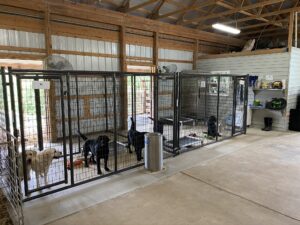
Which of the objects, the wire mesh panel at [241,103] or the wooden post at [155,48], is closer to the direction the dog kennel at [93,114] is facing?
the wire mesh panel

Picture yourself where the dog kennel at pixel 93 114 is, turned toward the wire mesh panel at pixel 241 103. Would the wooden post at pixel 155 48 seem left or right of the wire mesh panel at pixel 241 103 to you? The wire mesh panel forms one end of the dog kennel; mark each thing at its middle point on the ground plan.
left

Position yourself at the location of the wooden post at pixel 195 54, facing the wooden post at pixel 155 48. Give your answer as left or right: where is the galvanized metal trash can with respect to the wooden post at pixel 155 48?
left

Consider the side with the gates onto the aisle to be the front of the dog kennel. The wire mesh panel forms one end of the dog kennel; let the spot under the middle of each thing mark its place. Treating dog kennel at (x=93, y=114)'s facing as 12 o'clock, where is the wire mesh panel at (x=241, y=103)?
The wire mesh panel is roughly at 10 o'clock from the dog kennel.

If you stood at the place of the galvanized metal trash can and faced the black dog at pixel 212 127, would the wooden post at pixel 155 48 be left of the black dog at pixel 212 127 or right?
left

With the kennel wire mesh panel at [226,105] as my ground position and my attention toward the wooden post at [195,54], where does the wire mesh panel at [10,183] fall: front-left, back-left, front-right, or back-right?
back-left

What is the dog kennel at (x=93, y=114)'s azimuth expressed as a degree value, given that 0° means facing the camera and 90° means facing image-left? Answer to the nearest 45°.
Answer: approximately 315°
